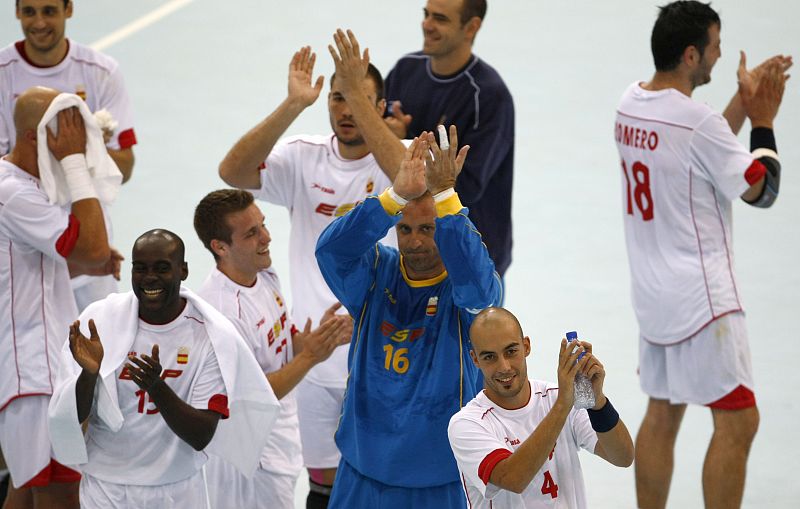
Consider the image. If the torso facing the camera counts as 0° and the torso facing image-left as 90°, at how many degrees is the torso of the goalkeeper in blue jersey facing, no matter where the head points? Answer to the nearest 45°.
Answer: approximately 0°

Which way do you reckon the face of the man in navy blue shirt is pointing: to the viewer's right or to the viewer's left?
to the viewer's left

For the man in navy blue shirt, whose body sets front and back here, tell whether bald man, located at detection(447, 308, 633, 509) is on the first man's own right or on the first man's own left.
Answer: on the first man's own left

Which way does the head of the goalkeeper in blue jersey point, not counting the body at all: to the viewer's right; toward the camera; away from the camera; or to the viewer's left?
toward the camera

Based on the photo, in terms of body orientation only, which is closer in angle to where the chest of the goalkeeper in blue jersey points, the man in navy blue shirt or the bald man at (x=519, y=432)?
the bald man

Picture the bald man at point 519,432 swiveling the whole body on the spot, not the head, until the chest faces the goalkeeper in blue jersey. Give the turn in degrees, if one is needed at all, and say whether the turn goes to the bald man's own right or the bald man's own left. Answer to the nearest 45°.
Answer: approximately 180°

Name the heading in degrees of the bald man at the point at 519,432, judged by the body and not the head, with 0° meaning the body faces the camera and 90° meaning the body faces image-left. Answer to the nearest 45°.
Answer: approximately 315°

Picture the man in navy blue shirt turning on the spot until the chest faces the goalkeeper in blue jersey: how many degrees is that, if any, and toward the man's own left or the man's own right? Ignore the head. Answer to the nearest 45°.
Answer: approximately 45° to the man's own left

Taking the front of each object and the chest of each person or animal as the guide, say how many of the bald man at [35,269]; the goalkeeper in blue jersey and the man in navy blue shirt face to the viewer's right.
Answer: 1

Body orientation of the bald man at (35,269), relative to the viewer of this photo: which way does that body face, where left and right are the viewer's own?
facing to the right of the viewer

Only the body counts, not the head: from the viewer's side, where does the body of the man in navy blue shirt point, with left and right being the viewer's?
facing the viewer and to the left of the viewer
